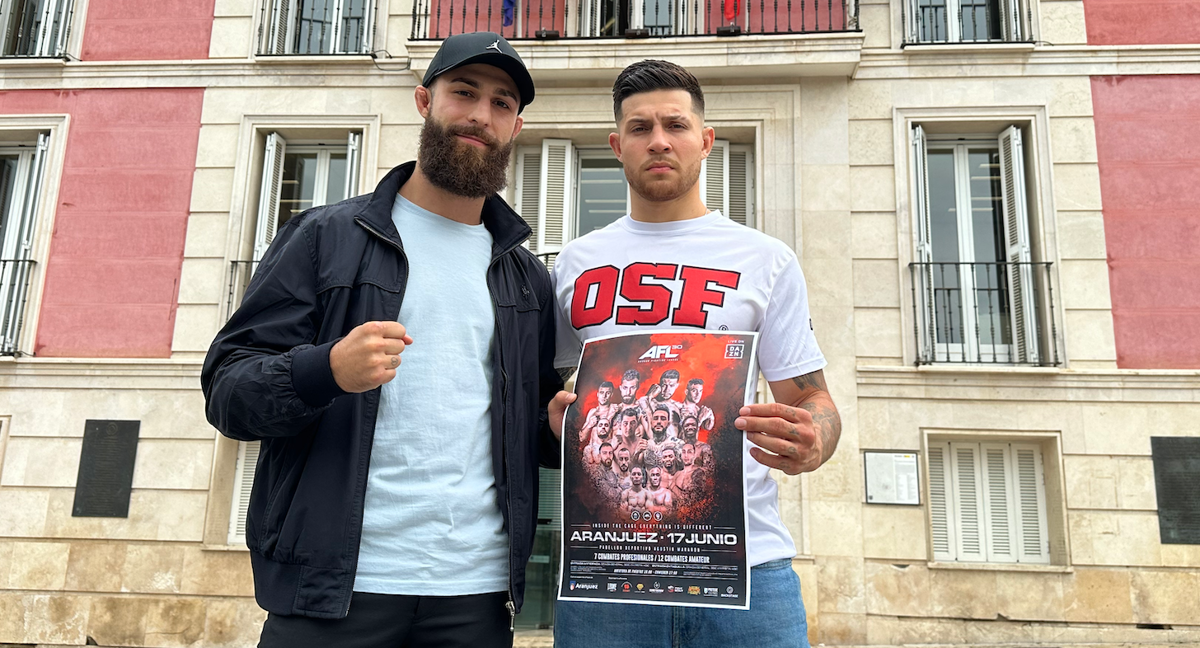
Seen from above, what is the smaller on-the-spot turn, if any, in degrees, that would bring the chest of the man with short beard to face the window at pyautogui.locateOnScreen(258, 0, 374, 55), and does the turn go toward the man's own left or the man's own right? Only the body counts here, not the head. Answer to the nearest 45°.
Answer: approximately 135° to the man's own right

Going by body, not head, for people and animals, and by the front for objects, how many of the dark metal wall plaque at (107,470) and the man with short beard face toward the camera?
2

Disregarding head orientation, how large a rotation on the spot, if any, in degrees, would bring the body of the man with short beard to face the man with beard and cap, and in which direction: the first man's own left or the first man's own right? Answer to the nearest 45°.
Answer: approximately 90° to the first man's own right

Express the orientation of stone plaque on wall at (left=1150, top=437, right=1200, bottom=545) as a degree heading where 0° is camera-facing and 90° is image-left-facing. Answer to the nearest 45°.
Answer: approximately 0°

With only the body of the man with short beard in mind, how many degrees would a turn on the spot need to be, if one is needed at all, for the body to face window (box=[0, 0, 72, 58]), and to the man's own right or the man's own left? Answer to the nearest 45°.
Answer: approximately 135° to the man's own right

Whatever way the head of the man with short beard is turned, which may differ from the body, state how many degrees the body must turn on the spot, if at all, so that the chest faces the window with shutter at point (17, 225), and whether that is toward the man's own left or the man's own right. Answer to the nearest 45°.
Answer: approximately 135° to the man's own right

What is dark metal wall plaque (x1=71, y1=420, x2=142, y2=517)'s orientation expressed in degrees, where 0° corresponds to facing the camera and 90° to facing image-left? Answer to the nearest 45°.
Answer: approximately 0°
